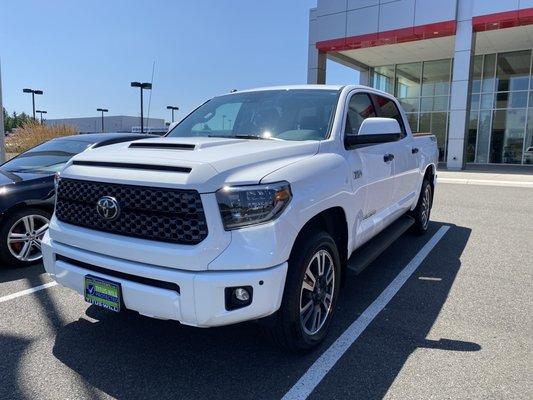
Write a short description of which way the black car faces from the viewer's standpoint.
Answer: facing the viewer and to the left of the viewer

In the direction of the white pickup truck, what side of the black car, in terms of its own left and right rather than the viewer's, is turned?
left

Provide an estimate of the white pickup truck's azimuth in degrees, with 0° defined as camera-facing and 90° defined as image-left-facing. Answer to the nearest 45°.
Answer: approximately 45°

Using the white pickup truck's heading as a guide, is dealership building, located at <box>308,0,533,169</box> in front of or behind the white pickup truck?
behind

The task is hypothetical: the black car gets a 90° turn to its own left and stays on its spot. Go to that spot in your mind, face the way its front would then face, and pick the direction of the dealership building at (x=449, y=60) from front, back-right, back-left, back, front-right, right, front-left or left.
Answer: left

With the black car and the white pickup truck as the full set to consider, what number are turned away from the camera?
0

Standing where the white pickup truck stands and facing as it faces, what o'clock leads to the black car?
The black car is roughly at 3 o'clock from the white pickup truck.
